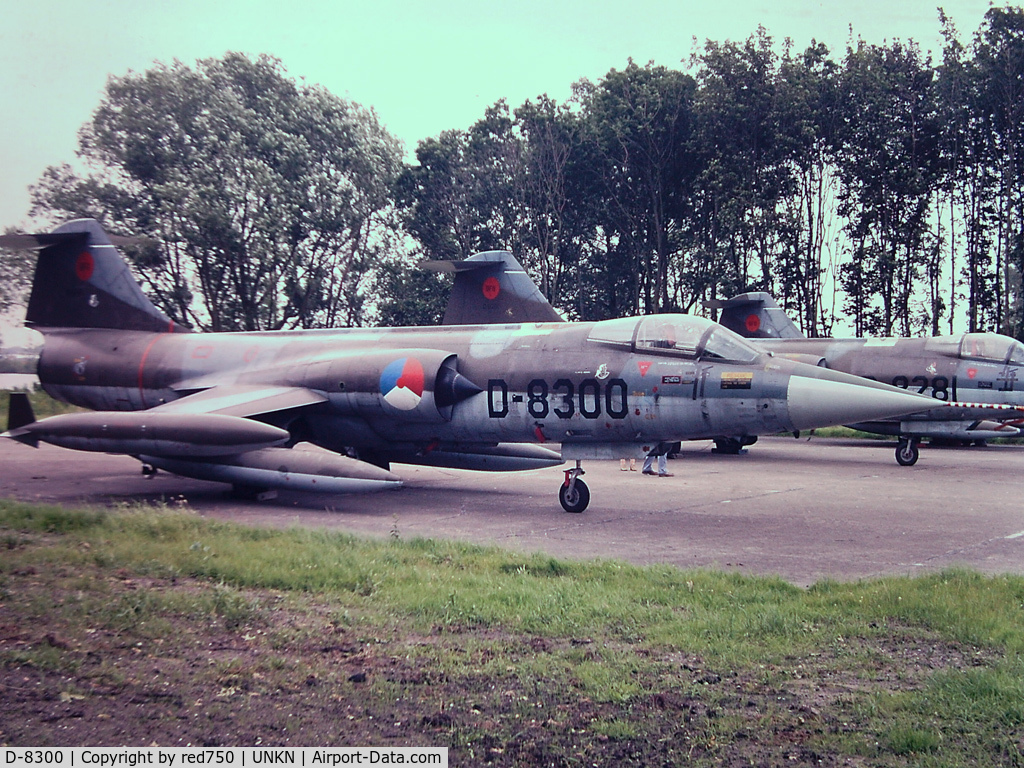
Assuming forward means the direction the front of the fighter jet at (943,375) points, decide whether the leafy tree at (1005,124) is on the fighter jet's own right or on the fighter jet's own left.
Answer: on the fighter jet's own left

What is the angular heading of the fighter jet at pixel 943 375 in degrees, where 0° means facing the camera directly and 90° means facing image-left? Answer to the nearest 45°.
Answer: approximately 270°

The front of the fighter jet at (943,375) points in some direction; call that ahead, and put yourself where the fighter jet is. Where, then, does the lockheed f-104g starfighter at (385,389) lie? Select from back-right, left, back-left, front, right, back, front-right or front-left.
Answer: back-right

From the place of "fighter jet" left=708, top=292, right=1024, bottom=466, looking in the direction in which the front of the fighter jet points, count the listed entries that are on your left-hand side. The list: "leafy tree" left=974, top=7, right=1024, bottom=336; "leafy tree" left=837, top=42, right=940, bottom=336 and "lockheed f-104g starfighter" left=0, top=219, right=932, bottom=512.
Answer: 2

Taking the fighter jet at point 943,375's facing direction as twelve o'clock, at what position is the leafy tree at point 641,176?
The leafy tree is roughly at 8 o'clock from the fighter jet.

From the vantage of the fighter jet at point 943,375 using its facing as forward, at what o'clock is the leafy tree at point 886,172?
The leafy tree is roughly at 9 o'clock from the fighter jet.
